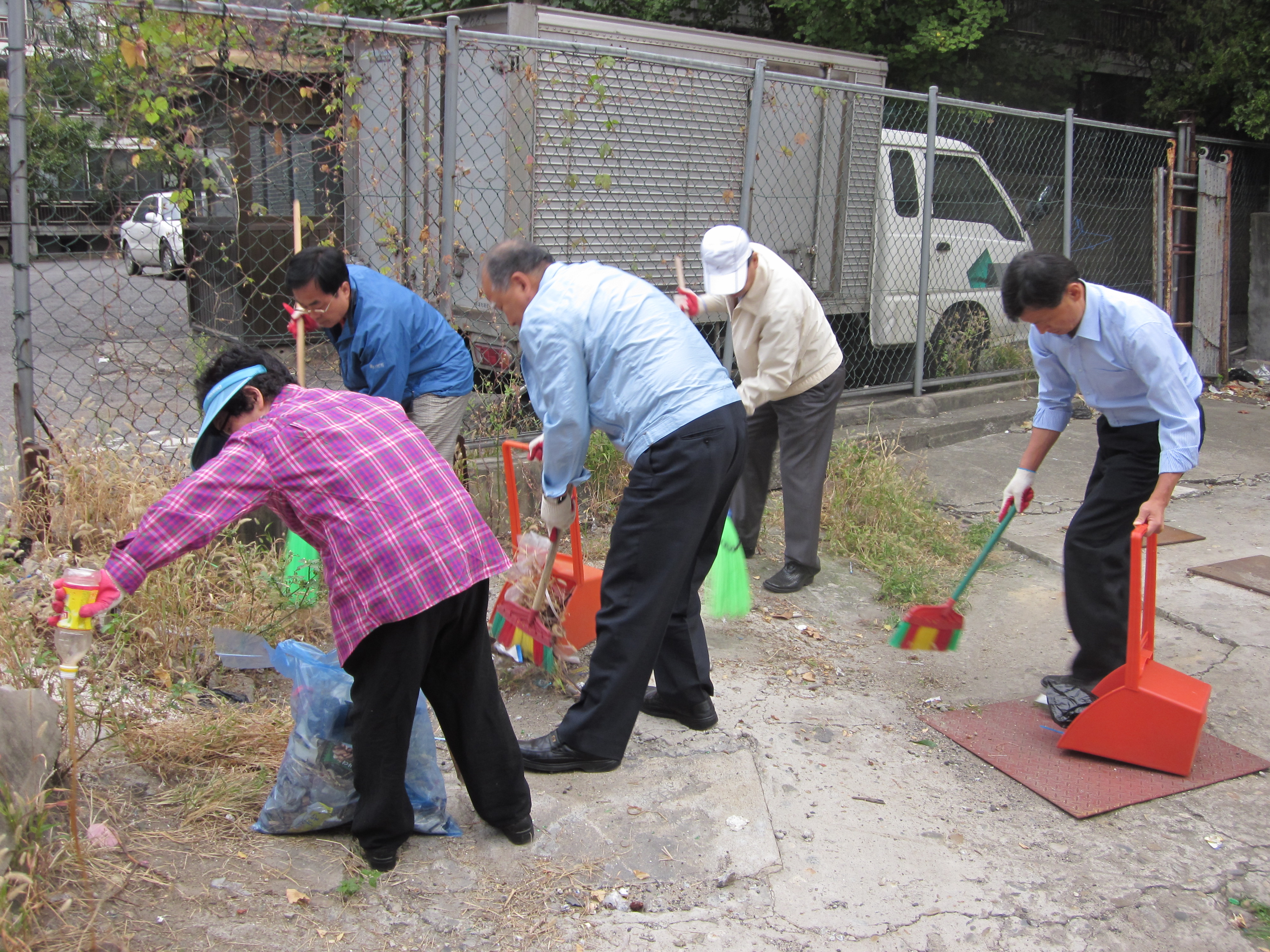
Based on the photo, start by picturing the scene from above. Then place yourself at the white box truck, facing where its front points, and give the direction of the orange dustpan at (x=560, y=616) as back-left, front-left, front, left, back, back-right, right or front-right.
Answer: back-right

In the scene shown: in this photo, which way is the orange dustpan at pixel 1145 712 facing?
to the viewer's left

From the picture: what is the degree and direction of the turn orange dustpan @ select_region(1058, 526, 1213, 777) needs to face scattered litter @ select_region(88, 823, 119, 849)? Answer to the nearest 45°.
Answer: approximately 45° to its left

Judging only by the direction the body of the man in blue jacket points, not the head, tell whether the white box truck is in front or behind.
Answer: behind

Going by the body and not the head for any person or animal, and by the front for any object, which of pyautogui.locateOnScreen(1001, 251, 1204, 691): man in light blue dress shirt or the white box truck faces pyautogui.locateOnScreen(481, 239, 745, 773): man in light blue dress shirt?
pyautogui.locateOnScreen(1001, 251, 1204, 691): man in light blue dress shirt
